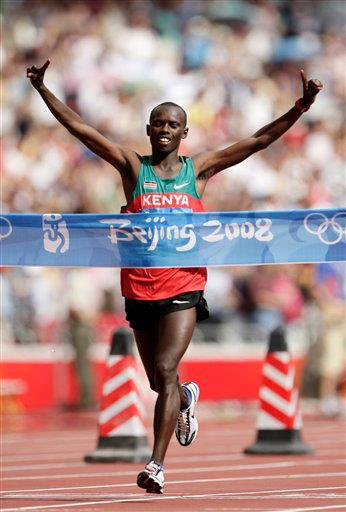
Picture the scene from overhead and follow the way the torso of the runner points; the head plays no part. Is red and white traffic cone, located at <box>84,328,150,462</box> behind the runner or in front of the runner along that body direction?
behind

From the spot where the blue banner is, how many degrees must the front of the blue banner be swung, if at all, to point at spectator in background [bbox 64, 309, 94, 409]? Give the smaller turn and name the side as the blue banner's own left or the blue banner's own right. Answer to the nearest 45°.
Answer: approximately 180°

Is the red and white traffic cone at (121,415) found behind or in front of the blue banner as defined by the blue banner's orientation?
behind

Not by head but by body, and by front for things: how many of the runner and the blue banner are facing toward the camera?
2

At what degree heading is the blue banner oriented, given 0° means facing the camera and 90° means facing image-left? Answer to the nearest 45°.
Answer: approximately 0°

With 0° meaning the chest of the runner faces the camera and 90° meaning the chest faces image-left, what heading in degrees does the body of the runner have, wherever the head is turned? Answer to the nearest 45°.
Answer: approximately 0°

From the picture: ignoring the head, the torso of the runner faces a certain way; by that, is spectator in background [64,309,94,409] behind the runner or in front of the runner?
behind
